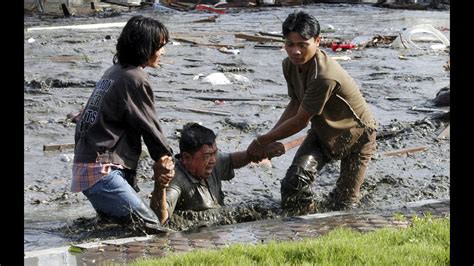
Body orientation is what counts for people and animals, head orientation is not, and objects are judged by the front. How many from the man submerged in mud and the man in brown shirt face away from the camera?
0

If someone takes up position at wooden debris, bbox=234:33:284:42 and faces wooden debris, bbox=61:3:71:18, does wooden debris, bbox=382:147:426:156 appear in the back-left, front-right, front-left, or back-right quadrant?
back-left

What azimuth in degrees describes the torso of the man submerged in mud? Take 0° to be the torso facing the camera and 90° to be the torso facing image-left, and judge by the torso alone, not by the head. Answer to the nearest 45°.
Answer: approximately 315°

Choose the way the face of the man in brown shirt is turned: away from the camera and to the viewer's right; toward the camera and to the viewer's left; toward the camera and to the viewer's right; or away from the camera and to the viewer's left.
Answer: toward the camera and to the viewer's left

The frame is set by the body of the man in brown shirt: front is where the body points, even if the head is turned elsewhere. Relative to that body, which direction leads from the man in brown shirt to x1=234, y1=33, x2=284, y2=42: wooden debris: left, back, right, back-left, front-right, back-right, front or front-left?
back-right

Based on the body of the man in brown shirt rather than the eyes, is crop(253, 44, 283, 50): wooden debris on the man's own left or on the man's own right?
on the man's own right

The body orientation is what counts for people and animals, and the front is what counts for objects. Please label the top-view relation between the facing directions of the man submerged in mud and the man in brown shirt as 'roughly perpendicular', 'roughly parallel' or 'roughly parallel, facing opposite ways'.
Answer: roughly perpendicular

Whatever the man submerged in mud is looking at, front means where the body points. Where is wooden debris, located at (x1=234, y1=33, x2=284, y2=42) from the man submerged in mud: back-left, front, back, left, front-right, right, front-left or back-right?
back-left

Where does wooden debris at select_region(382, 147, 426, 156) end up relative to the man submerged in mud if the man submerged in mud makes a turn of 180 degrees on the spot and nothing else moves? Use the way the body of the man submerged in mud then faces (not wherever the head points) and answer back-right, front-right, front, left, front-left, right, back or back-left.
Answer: right
